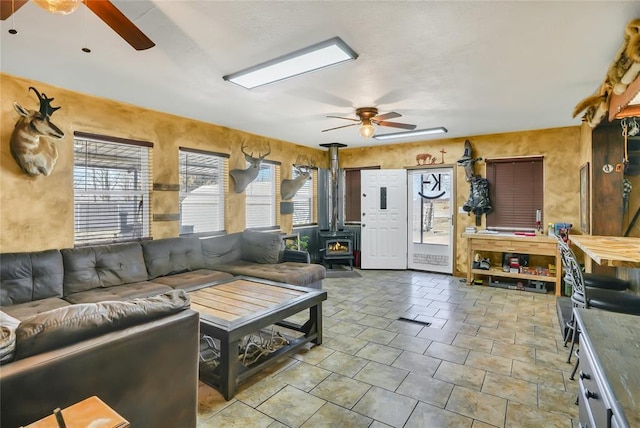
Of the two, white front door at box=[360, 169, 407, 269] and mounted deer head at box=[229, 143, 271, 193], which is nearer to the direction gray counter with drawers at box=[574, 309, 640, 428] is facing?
the mounted deer head

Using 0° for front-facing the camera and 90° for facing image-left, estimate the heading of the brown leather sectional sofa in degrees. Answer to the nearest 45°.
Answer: approximately 315°

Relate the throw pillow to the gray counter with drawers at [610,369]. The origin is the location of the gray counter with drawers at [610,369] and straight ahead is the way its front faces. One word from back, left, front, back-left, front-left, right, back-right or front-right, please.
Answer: front-left

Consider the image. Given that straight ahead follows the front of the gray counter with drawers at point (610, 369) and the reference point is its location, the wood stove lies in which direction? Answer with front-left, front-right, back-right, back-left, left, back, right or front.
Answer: front-right

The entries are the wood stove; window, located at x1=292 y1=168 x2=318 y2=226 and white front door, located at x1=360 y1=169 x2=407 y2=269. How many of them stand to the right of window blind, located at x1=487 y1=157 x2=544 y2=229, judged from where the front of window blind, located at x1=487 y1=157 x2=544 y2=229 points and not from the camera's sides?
3

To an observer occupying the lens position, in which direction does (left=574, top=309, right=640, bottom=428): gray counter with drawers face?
facing to the left of the viewer

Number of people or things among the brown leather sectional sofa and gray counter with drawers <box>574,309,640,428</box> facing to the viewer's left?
1

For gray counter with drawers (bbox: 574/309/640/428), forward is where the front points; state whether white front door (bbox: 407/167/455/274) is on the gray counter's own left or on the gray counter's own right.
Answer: on the gray counter's own right

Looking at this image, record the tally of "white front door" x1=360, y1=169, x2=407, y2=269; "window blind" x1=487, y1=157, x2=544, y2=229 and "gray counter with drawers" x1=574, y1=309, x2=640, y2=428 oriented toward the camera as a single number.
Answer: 2

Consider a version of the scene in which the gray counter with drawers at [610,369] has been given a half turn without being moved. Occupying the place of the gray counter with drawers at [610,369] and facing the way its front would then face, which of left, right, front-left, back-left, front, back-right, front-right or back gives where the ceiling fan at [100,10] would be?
back-right

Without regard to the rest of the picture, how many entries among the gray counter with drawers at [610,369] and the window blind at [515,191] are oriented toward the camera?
1

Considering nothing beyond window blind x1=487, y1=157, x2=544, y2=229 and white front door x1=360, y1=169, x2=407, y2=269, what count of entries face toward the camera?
2

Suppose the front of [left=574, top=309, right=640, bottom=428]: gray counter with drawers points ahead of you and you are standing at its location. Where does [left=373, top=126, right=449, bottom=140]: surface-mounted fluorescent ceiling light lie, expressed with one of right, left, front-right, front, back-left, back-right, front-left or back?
front-right

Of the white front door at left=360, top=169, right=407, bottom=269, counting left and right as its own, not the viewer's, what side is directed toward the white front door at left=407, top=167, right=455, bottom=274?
left

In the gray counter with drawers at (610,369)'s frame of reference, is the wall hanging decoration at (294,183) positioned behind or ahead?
ahead

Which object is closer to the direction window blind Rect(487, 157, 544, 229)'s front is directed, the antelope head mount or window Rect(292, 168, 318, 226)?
the antelope head mount
